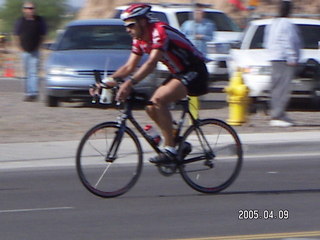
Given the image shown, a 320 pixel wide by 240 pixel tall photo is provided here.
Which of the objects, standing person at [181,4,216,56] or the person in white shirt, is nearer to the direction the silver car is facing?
the person in white shirt

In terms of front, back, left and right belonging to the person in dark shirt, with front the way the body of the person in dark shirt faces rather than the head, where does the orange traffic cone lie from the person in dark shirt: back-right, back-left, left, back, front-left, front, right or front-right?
back

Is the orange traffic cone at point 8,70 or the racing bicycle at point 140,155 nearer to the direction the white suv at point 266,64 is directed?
the racing bicycle

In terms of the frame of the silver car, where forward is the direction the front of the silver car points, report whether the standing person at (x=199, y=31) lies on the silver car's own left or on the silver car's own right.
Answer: on the silver car's own left

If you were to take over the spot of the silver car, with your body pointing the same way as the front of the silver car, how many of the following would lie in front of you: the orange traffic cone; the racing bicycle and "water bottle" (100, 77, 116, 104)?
2

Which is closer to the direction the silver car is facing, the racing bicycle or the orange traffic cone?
the racing bicycle

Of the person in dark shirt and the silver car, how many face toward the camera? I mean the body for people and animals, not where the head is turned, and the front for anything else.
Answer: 2

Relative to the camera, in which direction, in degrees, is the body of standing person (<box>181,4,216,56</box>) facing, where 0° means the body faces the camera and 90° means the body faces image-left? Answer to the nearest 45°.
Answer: approximately 0°

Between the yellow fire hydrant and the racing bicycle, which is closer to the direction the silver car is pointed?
the racing bicycle

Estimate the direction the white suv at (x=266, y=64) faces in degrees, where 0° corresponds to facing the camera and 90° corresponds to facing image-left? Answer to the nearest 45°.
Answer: approximately 0°
